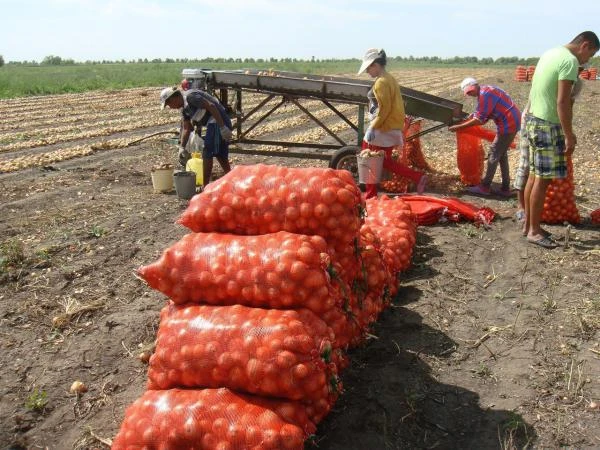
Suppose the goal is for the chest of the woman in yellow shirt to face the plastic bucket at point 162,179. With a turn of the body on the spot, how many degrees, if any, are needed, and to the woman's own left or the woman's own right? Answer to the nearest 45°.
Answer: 0° — they already face it

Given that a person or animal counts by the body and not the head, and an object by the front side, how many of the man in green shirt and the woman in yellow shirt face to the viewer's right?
1

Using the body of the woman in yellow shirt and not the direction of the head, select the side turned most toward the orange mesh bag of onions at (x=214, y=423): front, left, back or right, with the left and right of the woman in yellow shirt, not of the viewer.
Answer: left

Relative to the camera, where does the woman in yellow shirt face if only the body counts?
to the viewer's left

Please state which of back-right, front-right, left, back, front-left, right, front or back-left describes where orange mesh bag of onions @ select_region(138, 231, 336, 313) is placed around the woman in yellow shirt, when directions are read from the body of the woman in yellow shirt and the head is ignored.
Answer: left

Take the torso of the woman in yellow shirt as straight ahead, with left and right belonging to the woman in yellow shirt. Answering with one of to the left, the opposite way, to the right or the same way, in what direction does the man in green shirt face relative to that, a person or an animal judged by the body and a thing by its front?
the opposite way
